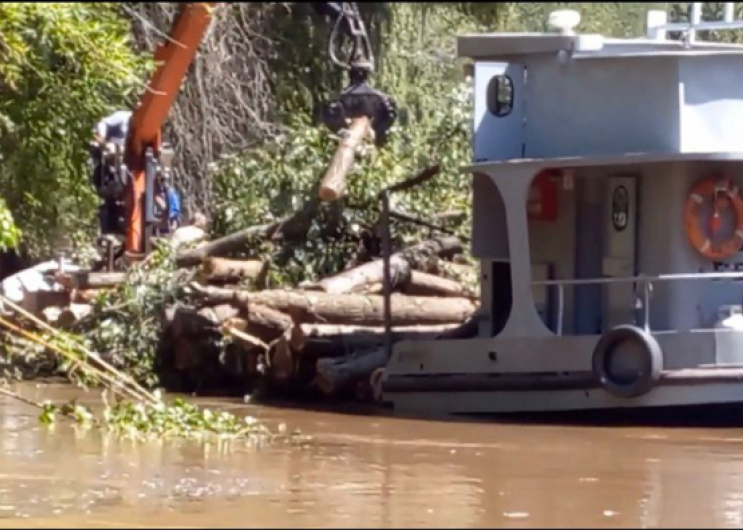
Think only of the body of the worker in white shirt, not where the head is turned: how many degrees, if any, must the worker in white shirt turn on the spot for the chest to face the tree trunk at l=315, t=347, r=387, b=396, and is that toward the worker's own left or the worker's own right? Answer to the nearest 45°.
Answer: approximately 45° to the worker's own right

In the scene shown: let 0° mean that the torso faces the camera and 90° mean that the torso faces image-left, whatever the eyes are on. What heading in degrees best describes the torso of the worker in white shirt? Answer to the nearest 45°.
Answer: approximately 270°

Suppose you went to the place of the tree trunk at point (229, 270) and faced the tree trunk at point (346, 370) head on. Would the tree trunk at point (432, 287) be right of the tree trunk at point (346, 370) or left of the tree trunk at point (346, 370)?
left

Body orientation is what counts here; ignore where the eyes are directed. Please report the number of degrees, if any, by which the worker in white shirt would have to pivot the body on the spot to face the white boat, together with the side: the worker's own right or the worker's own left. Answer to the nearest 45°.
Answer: approximately 45° to the worker's own right

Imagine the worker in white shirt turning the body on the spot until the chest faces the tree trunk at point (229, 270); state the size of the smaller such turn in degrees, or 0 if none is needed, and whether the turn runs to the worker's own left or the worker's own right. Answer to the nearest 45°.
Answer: approximately 45° to the worker's own right
